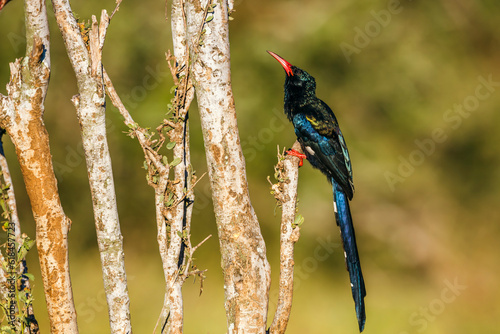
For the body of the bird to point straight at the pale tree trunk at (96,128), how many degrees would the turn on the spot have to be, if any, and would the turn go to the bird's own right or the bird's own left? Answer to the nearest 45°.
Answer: approximately 45° to the bird's own left

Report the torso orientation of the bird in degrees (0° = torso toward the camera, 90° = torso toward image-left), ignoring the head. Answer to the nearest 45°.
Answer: approximately 90°

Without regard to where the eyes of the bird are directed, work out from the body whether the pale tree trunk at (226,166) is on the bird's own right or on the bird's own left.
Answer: on the bird's own left
